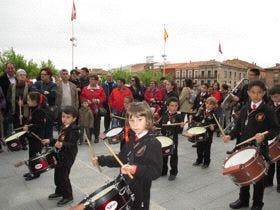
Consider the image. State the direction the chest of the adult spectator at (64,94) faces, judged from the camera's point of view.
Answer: toward the camera

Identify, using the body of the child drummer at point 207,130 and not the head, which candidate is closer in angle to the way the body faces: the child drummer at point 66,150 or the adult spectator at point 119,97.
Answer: the child drummer

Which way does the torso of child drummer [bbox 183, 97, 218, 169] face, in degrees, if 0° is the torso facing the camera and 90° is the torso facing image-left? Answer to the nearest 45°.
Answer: approximately 45°

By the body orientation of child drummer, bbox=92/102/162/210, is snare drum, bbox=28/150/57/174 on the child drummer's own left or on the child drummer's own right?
on the child drummer's own right

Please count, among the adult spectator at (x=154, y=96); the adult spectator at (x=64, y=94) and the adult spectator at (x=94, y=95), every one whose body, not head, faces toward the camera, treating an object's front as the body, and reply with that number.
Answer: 3

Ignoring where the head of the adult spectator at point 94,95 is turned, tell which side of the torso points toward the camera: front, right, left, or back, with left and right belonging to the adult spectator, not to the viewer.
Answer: front

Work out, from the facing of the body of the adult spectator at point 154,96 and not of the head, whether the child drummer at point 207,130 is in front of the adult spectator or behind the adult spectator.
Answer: in front

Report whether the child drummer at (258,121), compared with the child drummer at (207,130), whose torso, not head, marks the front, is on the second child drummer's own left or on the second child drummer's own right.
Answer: on the second child drummer's own left

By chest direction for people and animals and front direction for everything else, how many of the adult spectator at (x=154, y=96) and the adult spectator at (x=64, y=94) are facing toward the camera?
2

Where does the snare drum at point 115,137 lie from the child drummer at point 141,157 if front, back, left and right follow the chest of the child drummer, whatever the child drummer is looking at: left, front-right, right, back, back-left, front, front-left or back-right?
back-right
